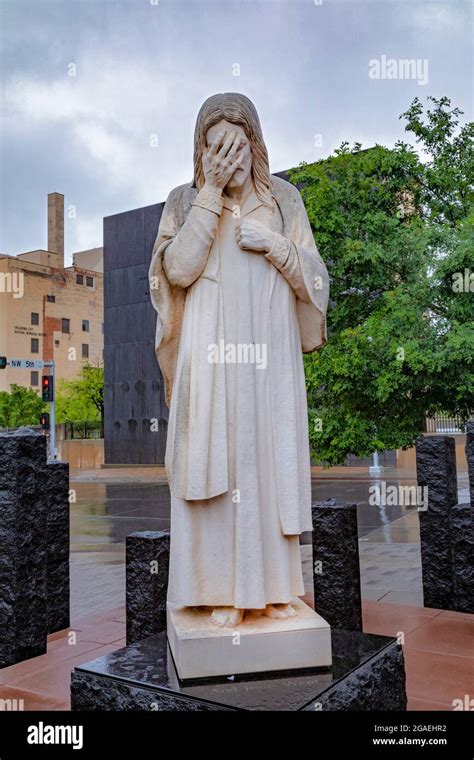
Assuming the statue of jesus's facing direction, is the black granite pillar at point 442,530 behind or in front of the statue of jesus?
behind

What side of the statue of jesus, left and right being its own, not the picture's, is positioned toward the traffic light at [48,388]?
back

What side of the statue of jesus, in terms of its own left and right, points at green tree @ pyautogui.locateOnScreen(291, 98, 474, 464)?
back

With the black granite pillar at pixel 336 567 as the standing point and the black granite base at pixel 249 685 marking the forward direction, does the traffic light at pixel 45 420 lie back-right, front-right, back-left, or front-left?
back-right

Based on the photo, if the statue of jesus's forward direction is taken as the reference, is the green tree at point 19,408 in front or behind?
behind

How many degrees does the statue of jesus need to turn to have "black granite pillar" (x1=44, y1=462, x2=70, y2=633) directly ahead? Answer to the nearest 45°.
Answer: approximately 135° to its right

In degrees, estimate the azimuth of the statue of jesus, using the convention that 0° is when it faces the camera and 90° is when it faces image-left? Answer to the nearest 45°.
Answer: approximately 0°

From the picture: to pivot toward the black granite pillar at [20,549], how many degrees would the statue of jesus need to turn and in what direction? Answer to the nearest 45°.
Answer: approximately 135° to its right

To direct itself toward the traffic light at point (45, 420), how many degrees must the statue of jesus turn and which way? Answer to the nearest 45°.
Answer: approximately 180°

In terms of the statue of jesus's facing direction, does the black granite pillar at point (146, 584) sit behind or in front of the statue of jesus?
behind

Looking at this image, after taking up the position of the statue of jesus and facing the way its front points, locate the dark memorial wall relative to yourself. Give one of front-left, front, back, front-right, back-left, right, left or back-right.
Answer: back
